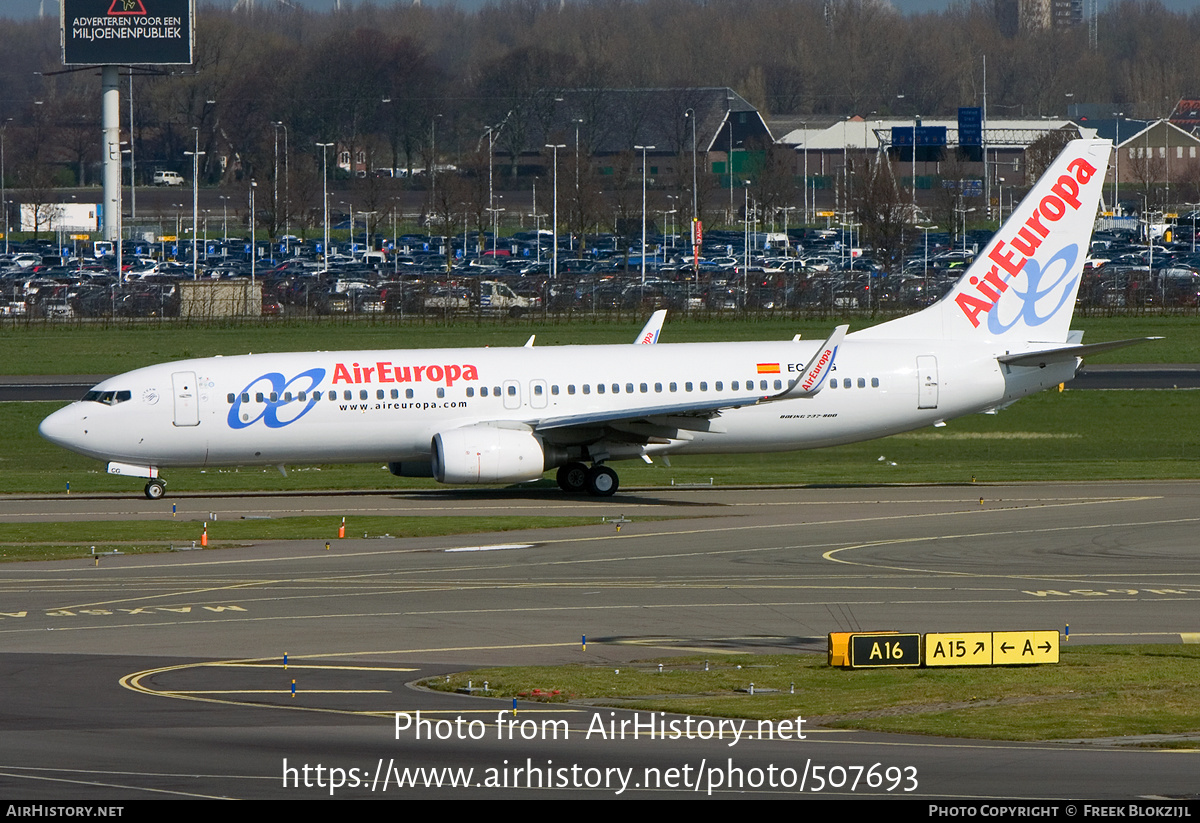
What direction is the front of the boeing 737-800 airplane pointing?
to the viewer's left
